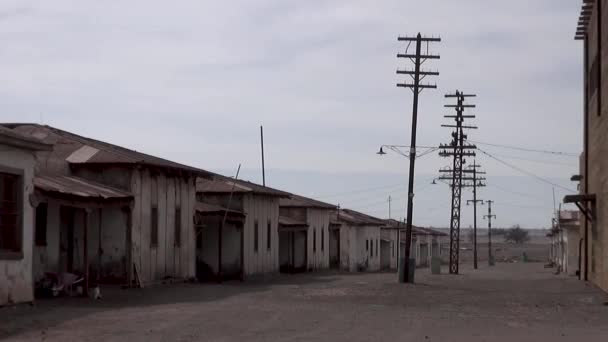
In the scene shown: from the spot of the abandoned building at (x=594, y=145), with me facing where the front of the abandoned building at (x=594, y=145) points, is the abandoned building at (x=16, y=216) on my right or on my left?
on my left

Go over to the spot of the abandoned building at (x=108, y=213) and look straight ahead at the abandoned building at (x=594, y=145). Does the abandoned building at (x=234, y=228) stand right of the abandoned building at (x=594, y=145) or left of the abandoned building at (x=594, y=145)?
left

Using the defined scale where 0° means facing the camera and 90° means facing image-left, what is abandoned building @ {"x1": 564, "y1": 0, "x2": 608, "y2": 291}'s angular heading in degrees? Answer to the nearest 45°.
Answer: approximately 90°
